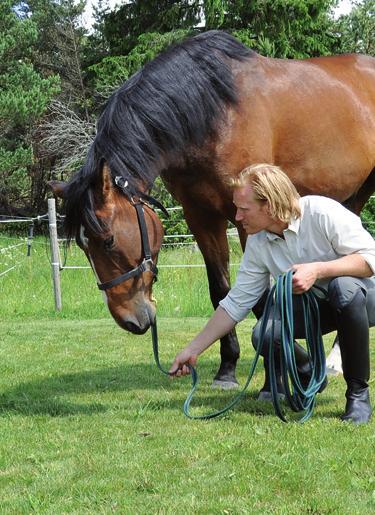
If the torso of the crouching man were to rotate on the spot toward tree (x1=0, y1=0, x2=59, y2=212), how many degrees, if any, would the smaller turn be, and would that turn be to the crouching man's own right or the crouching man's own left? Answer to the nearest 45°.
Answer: approximately 90° to the crouching man's own right

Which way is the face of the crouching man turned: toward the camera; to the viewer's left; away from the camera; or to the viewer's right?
to the viewer's left

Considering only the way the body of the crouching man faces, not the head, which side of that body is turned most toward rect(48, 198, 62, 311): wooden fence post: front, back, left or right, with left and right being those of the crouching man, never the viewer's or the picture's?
right

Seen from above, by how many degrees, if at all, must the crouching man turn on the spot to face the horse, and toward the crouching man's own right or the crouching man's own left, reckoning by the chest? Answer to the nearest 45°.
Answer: approximately 90° to the crouching man's own right

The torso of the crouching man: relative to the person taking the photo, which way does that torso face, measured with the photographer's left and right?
facing the viewer and to the left of the viewer
